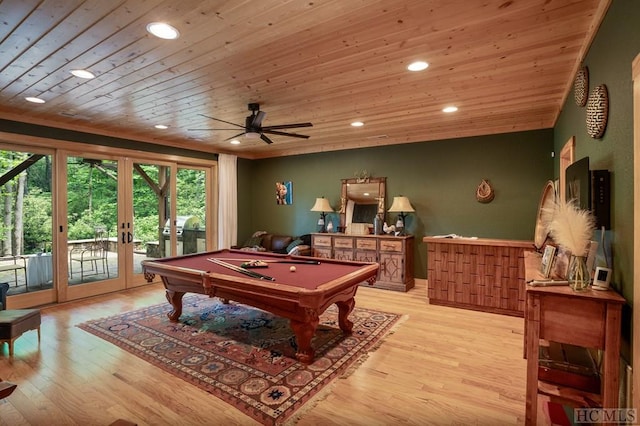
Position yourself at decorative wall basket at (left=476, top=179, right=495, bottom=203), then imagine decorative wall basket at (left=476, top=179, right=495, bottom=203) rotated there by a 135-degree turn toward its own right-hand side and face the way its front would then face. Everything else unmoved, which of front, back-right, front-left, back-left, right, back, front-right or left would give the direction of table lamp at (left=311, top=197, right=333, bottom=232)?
front-left

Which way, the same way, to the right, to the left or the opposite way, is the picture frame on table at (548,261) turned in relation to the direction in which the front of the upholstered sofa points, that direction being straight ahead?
to the right

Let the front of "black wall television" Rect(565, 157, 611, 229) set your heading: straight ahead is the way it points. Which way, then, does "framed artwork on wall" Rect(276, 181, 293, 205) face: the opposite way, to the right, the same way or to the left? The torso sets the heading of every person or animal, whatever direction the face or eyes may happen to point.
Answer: to the left

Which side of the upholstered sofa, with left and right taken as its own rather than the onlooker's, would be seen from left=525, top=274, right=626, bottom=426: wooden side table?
front

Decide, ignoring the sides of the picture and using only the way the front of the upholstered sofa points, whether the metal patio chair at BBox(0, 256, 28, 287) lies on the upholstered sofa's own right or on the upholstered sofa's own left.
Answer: on the upholstered sofa's own right

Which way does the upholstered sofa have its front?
toward the camera

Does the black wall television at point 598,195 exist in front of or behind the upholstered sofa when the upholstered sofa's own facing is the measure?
in front

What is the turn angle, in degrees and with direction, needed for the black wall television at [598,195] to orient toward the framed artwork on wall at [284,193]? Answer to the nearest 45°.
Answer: approximately 90° to its right

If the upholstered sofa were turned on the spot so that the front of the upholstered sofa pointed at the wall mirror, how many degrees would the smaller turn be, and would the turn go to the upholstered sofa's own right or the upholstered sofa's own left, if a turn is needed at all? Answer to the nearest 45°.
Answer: approximately 45° to the upholstered sofa's own left

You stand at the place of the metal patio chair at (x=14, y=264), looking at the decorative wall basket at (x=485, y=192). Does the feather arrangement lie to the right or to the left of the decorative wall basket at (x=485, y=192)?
right

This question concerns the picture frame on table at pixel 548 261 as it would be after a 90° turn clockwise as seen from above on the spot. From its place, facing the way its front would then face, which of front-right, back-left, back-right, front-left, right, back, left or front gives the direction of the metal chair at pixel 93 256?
front-left

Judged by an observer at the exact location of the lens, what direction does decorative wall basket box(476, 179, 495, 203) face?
facing the viewer

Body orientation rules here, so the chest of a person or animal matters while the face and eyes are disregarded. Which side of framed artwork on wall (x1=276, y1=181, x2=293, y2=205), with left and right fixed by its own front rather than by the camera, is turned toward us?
front

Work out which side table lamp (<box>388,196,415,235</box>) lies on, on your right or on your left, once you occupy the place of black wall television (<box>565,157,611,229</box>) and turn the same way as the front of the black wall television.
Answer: on your right

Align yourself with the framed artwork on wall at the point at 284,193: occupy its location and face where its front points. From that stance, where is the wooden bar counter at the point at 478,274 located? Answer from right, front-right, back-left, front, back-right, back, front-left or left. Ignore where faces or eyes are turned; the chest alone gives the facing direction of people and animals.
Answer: front-left

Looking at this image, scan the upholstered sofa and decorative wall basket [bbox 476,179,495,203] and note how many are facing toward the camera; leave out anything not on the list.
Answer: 2

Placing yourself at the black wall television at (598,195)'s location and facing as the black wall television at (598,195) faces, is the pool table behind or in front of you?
in front

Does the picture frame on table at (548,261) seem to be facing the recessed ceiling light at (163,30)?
yes
